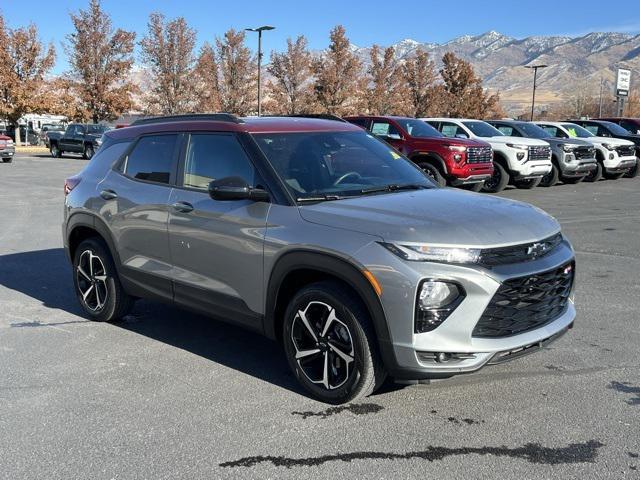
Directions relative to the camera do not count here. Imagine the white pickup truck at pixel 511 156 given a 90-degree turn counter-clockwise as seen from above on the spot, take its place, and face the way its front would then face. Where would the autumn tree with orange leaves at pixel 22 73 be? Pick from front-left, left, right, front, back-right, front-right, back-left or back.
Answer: left

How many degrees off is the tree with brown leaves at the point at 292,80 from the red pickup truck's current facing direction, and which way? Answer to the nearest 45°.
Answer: approximately 135° to its left

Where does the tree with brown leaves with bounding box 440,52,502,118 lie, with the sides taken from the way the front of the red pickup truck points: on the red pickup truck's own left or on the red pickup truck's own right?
on the red pickup truck's own left

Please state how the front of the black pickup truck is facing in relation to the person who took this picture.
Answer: facing the viewer and to the right of the viewer

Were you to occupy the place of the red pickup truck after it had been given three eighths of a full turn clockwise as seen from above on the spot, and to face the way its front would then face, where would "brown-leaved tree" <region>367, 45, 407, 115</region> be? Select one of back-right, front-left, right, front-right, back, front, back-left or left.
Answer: right

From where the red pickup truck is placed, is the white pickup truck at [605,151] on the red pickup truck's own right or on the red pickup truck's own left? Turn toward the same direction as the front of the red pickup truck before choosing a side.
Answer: on the red pickup truck's own left

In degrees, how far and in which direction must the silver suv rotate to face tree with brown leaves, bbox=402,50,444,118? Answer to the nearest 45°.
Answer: approximately 135° to its left

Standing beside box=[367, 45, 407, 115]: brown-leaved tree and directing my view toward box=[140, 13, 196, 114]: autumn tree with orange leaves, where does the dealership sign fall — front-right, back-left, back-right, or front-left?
back-left
